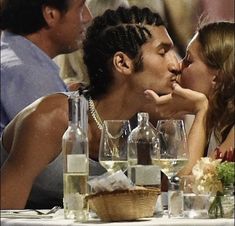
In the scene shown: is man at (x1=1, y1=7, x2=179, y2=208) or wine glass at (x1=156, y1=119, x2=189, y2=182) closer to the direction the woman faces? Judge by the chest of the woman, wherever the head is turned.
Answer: the man

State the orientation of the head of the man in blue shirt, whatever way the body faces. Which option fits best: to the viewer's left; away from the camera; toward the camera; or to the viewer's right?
to the viewer's right

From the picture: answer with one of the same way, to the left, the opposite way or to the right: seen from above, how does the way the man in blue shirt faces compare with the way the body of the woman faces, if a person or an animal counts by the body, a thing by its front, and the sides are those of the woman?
the opposite way

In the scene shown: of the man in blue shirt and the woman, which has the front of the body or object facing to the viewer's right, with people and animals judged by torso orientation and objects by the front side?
the man in blue shirt

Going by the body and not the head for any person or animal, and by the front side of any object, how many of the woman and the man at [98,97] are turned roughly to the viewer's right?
1

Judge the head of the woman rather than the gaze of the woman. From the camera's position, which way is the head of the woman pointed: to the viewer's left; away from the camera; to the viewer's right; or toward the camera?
to the viewer's left

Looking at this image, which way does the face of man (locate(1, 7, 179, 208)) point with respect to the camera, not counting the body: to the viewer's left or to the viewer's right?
to the viewer's right

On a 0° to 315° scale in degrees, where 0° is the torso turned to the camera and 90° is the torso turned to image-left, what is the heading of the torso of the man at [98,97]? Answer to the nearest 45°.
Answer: approximately 270°

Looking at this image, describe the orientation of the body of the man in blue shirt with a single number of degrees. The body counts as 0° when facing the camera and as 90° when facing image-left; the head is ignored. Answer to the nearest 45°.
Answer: approximately 270°

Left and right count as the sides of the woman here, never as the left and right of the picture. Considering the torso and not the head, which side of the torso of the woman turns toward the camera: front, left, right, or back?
left
